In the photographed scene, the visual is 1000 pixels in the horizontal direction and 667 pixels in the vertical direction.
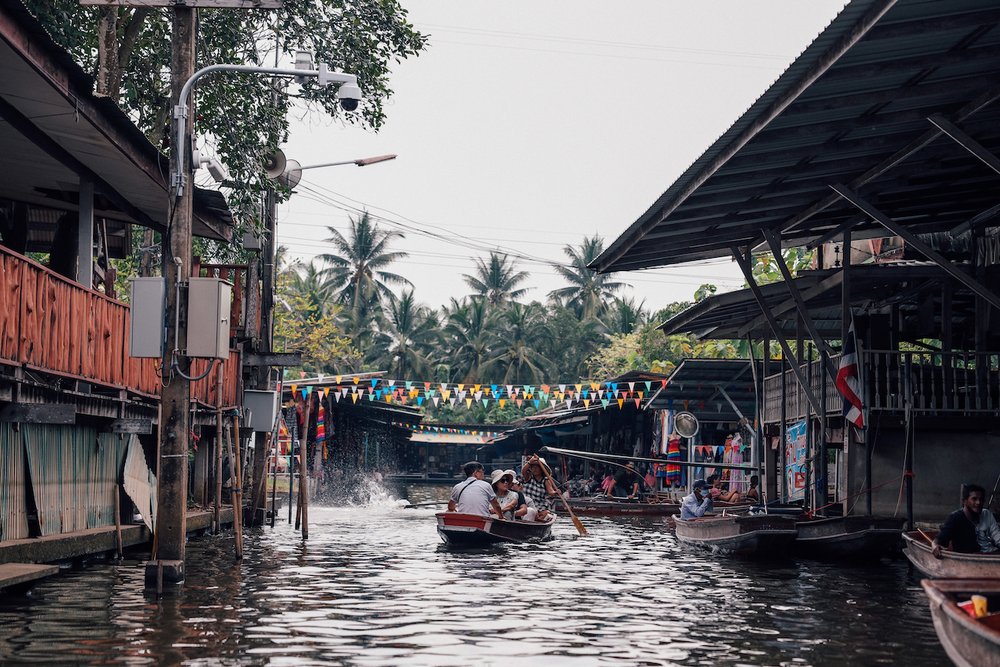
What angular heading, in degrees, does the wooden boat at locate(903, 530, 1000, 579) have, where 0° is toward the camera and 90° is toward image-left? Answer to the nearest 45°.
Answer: approximately 90°

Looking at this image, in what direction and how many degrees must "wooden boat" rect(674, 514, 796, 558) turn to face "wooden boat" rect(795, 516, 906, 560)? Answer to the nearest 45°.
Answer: approximately 135° to its left

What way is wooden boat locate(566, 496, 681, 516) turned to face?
to the viewer's left

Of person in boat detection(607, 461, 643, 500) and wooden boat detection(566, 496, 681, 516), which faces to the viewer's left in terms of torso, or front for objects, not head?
the wooden boat

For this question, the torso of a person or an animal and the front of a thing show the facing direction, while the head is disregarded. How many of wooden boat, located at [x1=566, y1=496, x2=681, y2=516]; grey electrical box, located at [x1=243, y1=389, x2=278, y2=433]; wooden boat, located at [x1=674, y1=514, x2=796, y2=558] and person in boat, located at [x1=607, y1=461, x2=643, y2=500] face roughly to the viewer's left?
2

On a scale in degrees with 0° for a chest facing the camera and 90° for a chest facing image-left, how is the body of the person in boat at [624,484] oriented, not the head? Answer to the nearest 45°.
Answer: approximately 0°

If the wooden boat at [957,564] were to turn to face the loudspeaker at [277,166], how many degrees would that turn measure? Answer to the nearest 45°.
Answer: approximately 45° to its right

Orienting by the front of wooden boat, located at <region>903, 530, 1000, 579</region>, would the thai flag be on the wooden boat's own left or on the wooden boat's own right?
on the wooden boat's own right

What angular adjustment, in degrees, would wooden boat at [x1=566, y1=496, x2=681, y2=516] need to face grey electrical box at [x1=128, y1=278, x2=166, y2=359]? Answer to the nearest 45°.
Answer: approximately 90° to its left

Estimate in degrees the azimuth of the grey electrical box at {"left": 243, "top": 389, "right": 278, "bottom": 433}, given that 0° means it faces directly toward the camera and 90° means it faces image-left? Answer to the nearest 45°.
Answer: approximately 0°

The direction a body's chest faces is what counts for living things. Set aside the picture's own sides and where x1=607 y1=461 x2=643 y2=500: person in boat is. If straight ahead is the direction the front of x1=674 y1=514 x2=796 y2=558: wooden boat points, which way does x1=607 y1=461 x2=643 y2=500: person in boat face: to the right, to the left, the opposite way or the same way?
to the left

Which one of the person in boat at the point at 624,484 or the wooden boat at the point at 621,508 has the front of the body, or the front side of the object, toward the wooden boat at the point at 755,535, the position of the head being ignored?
the person in boat

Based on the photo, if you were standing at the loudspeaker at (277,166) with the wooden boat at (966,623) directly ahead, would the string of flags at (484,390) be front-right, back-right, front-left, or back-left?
back-left

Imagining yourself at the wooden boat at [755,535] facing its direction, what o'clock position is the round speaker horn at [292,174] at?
The round speaker horn is roughly at 1 o'clock from the wooden boat.
